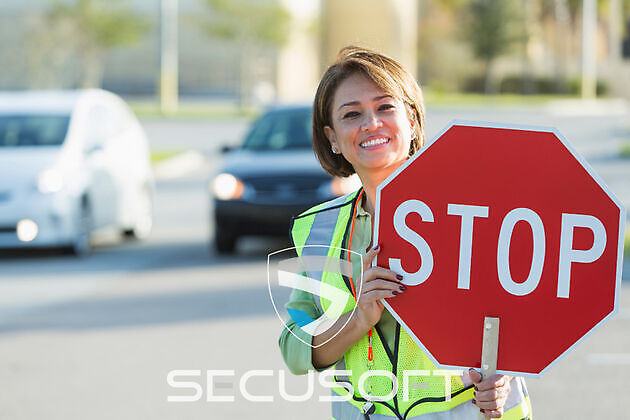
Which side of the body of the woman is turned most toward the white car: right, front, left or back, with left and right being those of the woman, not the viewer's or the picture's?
back

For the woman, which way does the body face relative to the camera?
toward the camera

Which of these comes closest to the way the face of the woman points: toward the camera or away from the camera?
toward the camera
